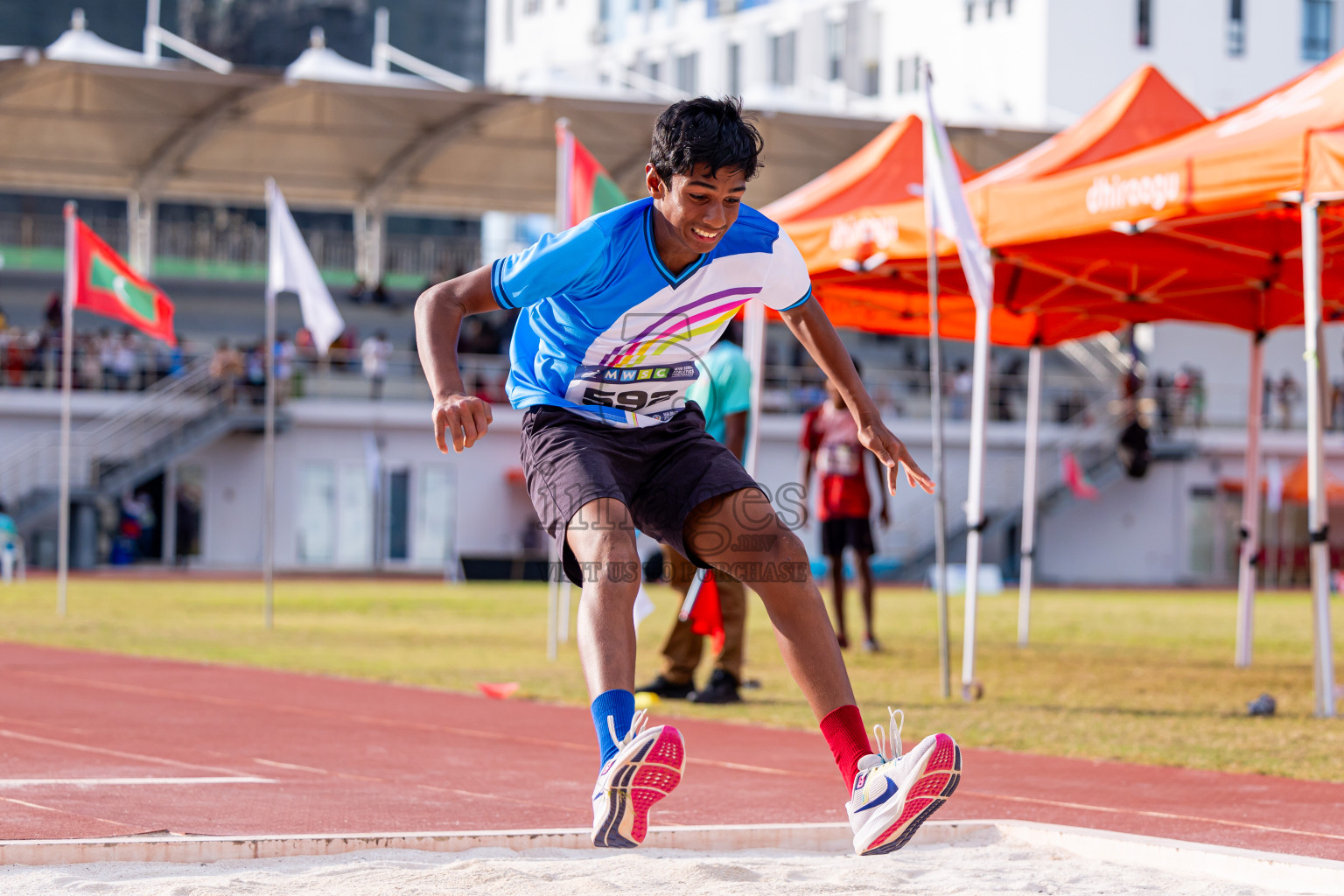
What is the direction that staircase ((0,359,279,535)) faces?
to the viewer's left

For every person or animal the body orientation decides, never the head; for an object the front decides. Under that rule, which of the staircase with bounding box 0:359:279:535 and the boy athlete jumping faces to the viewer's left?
the staircase

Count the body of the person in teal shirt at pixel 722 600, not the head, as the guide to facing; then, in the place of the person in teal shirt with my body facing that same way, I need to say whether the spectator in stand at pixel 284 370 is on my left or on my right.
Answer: on my right

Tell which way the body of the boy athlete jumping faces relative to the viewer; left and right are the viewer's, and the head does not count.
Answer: facing the viewer and to the right of the viewer

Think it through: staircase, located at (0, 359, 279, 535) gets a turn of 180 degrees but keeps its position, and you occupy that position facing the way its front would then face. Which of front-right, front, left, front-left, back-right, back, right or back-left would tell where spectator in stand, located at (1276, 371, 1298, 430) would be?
front

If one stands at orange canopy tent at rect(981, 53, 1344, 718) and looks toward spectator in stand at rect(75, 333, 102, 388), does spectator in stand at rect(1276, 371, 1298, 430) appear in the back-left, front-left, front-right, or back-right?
front-right

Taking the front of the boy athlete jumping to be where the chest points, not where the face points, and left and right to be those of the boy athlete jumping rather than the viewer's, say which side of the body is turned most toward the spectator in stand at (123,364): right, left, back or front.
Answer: back

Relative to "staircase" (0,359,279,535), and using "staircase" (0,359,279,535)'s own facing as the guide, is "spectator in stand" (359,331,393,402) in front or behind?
behind

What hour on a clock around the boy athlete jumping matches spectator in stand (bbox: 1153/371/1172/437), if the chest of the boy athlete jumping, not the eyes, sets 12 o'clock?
The spectator in stand is roughly at 8 o'clock from the boy athlete jumping.

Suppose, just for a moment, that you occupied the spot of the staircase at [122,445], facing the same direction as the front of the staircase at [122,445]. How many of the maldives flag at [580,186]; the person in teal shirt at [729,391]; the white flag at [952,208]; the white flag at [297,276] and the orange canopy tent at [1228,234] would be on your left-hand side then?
5
